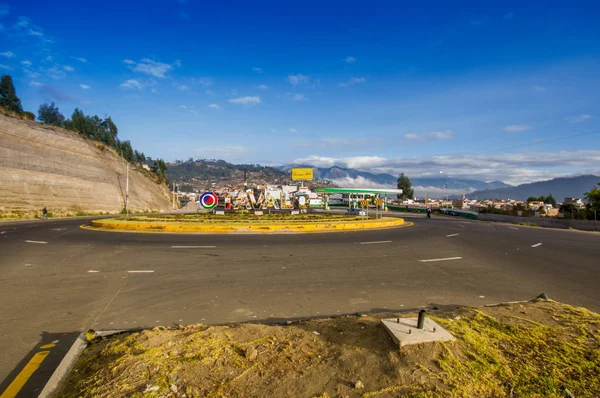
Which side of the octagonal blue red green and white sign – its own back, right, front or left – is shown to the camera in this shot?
front

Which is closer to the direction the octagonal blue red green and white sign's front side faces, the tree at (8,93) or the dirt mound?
the dirt mound

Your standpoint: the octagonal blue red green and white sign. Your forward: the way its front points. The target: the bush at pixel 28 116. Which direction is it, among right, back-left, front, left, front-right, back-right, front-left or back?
back-right

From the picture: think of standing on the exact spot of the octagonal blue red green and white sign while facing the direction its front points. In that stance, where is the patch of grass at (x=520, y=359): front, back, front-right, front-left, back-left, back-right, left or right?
front

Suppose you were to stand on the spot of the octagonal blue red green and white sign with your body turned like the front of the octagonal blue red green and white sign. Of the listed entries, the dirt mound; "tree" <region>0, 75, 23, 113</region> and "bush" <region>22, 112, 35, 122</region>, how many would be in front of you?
1

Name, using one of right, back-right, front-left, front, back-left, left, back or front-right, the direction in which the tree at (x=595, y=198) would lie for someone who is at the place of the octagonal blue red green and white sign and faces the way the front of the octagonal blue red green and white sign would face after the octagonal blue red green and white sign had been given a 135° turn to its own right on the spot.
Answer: back-right

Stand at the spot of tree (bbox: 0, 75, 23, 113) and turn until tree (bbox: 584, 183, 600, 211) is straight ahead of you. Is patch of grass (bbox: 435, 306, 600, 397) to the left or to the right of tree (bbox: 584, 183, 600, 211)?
right

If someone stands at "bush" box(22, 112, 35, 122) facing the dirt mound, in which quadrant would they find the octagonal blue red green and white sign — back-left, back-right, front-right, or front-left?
front-left

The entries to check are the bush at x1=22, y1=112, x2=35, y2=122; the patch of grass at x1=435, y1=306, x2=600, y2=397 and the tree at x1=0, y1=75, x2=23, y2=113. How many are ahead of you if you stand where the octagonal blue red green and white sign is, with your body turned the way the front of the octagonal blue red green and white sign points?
1

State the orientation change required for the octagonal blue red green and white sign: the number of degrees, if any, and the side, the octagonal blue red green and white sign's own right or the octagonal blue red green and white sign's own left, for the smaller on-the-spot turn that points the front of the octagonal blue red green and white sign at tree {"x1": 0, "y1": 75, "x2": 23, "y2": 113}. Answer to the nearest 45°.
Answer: approximately 135° to the octagonal blue red green and white sign's own right

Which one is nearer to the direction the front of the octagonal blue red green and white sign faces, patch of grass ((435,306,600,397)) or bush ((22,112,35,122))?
the patch of grass

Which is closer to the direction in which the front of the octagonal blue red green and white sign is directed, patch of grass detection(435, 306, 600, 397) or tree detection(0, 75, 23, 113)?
the patch of grass

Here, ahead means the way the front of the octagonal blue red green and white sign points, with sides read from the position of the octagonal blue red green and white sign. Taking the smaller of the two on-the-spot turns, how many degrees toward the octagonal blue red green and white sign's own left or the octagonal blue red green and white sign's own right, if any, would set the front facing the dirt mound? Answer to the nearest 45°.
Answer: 0° — it already faces it
